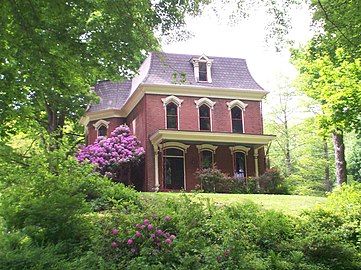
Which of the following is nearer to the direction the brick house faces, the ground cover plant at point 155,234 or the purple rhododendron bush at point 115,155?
the ground cover plant

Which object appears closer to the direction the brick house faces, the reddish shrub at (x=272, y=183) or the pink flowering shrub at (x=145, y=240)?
the pink flowering shrub

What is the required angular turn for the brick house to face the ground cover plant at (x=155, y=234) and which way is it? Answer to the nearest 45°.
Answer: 0° — it already faces it

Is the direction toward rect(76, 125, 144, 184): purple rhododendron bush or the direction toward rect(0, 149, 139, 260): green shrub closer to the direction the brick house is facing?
the green shrub

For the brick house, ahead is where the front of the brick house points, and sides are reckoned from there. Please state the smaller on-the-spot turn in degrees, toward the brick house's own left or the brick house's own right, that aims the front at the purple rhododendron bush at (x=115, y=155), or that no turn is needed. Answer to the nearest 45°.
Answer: approximately 90° to the brick house's own right

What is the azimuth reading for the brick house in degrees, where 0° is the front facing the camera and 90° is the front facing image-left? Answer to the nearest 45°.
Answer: approximately 0°

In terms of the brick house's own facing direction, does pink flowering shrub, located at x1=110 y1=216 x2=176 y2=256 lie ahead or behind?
ahead
